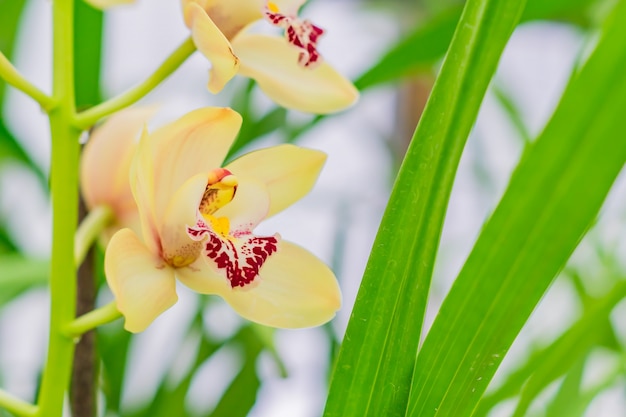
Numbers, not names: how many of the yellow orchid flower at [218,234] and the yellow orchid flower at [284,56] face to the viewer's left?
0

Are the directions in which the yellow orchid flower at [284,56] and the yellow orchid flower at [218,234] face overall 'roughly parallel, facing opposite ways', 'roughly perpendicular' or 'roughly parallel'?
roughly parallel

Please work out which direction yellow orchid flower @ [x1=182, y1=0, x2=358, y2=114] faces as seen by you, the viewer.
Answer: facing the viewer and to the right of the viewer
